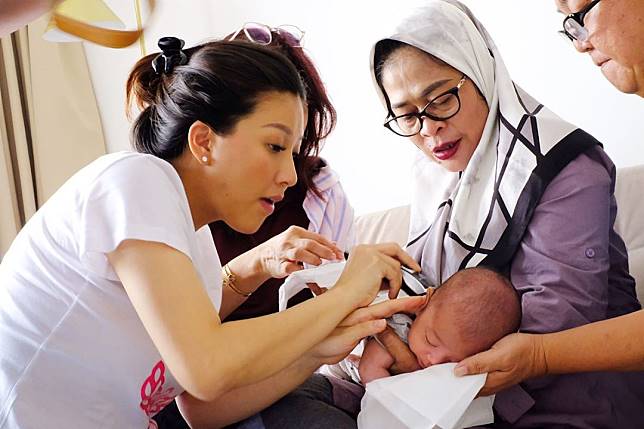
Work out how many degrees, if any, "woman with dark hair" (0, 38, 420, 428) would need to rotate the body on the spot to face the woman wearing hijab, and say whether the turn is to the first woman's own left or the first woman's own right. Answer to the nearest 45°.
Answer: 0° — they already face them

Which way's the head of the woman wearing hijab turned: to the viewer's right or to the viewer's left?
to the viewer's left

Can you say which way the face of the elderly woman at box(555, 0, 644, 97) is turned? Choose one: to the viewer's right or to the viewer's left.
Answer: to the viewer's left

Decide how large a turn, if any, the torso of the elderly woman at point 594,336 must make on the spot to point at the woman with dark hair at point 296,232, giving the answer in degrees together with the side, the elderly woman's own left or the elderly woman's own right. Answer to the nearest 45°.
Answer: approximately 45° to the elderly woman's own right

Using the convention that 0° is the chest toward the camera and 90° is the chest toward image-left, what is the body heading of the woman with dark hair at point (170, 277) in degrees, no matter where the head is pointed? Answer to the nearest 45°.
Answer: approximately 270°

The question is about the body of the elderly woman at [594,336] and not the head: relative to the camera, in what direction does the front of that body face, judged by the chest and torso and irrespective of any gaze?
to the viewer's left

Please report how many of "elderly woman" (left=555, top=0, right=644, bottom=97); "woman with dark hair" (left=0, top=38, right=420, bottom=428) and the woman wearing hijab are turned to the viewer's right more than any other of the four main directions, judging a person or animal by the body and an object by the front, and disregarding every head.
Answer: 1

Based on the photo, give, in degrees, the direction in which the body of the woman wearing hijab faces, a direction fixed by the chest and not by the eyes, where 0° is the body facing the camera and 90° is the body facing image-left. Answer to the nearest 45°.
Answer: approximately 45°

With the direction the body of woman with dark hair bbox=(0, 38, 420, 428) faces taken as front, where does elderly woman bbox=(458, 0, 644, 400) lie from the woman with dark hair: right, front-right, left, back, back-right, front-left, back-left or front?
front

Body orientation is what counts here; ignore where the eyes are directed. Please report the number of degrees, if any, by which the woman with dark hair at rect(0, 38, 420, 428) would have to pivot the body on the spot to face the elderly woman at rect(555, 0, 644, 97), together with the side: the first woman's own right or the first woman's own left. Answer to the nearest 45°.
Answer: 0° — they already face them
